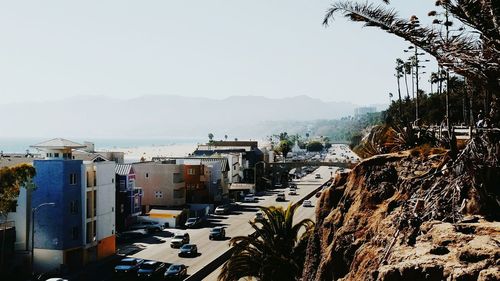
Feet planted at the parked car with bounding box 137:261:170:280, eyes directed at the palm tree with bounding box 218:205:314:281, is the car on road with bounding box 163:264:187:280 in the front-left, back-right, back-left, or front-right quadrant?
front-left

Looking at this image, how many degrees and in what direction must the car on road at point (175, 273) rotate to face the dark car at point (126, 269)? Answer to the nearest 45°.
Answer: approximately 90° to its right

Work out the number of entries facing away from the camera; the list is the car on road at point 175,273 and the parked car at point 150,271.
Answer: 0

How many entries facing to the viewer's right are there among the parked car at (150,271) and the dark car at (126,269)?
0

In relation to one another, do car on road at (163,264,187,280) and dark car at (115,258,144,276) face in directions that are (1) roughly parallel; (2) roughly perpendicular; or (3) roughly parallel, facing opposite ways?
roughly parallel

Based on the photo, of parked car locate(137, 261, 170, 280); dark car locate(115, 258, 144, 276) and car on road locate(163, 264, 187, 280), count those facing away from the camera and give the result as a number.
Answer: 0

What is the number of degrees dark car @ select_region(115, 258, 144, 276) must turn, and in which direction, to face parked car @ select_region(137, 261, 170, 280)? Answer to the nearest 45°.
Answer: approximately 90° to its left

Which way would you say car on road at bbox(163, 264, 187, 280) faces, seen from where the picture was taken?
facing the viewer and to the left of the viewer

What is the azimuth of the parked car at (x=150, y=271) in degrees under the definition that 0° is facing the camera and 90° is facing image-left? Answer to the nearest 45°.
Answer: approximately 45°

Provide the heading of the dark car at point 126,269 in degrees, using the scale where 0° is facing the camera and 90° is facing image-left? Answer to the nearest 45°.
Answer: approximately 45°
